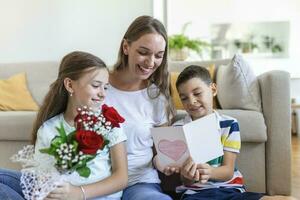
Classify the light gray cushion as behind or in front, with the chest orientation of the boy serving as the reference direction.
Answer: behind

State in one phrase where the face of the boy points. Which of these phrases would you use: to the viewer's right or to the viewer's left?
to the viewer's left

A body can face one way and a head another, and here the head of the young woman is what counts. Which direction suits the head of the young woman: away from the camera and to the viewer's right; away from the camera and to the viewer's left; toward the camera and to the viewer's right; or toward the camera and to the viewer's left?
toward the camera and to the viewer's right

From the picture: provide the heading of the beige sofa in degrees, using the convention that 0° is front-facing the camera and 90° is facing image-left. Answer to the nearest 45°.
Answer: approximately 0°

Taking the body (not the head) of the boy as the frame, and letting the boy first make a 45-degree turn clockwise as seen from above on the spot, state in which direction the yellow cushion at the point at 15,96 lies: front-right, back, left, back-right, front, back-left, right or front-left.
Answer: front-right

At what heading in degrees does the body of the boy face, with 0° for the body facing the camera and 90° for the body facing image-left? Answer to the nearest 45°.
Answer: approximately 45°
